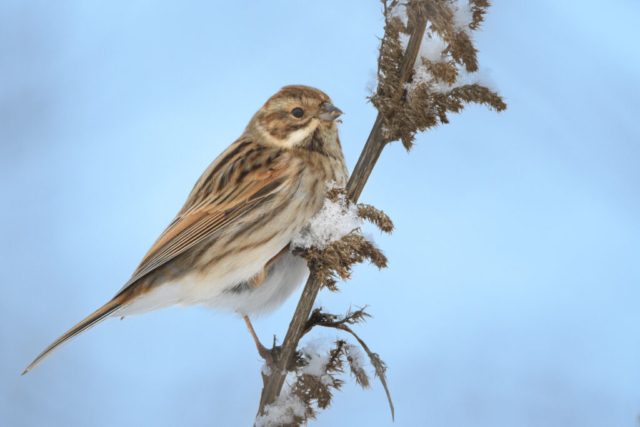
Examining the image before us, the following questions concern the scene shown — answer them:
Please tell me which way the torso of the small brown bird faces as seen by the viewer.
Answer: to the viewer's right

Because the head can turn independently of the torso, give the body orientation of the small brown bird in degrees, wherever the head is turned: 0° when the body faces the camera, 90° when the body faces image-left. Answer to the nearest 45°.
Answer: approximately 270°
